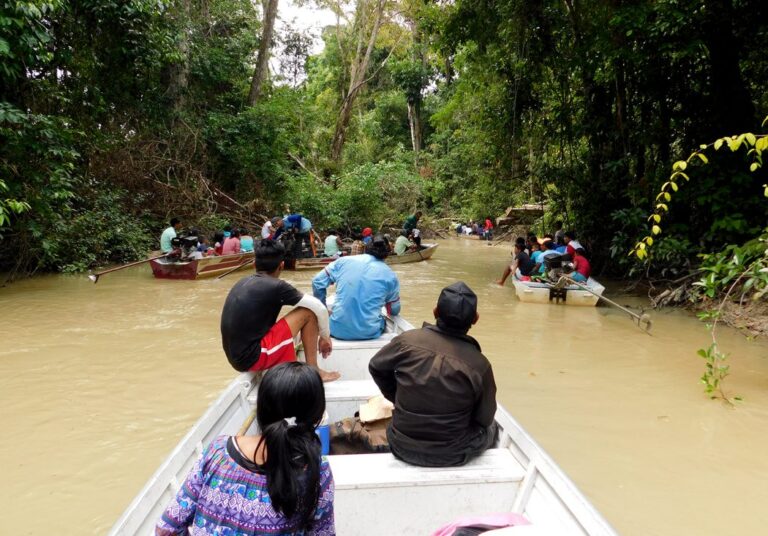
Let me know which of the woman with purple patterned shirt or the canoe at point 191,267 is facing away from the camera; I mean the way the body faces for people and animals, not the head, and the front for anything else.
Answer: the woman with purple patterned shirt

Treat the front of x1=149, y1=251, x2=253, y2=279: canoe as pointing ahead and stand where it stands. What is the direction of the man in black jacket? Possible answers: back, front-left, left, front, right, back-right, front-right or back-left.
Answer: right

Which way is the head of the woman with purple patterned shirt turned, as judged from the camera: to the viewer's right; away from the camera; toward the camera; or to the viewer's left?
away from the camera

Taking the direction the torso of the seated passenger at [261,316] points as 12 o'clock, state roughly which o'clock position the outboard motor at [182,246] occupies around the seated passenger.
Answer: The outboard motor is roughly at 10 o'clock from the seated passenger.

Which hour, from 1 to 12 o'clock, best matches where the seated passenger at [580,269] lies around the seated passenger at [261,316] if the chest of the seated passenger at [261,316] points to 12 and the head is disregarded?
the seated passenger at [580,269] is roughly at 12 o'clock from the seated passenger at [261,316].

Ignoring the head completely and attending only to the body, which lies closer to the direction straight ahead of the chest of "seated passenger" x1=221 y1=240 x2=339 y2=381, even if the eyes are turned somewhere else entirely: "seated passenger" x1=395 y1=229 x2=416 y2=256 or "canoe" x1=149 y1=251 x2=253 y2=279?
the seated passenger

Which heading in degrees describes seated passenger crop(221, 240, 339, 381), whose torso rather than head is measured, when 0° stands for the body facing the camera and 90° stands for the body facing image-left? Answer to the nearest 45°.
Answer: approximately 225°

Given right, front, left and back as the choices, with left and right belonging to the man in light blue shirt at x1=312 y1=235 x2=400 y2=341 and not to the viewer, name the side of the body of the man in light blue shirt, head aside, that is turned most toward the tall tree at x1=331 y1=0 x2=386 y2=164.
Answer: front

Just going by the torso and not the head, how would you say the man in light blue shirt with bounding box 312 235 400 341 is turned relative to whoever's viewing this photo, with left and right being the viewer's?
facing away from the viewer

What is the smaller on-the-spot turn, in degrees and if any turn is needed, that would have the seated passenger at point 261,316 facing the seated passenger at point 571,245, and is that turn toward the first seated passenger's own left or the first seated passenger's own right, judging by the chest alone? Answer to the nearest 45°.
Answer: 0° — they already face them

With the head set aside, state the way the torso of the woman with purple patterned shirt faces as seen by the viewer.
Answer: away from the camera

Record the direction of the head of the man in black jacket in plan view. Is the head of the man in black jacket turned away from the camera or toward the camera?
away from the camera

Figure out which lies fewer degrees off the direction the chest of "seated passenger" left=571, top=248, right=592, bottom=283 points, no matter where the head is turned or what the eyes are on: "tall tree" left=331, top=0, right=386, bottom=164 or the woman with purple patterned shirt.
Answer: the tall tree

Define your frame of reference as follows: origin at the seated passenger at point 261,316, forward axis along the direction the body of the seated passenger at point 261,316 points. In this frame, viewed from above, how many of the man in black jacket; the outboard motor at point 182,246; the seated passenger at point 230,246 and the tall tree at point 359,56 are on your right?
1

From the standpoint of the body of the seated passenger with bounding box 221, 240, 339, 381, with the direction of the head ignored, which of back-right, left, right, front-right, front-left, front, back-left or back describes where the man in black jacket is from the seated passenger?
right

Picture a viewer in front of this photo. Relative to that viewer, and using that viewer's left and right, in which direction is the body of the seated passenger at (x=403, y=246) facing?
facing away from the viewer and to the right of the viewer

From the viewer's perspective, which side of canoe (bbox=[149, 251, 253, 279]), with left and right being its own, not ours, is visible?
right

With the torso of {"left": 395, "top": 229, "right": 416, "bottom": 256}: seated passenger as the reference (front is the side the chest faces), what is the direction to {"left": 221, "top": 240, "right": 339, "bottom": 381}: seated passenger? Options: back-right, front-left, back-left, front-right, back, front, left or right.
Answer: back-right
